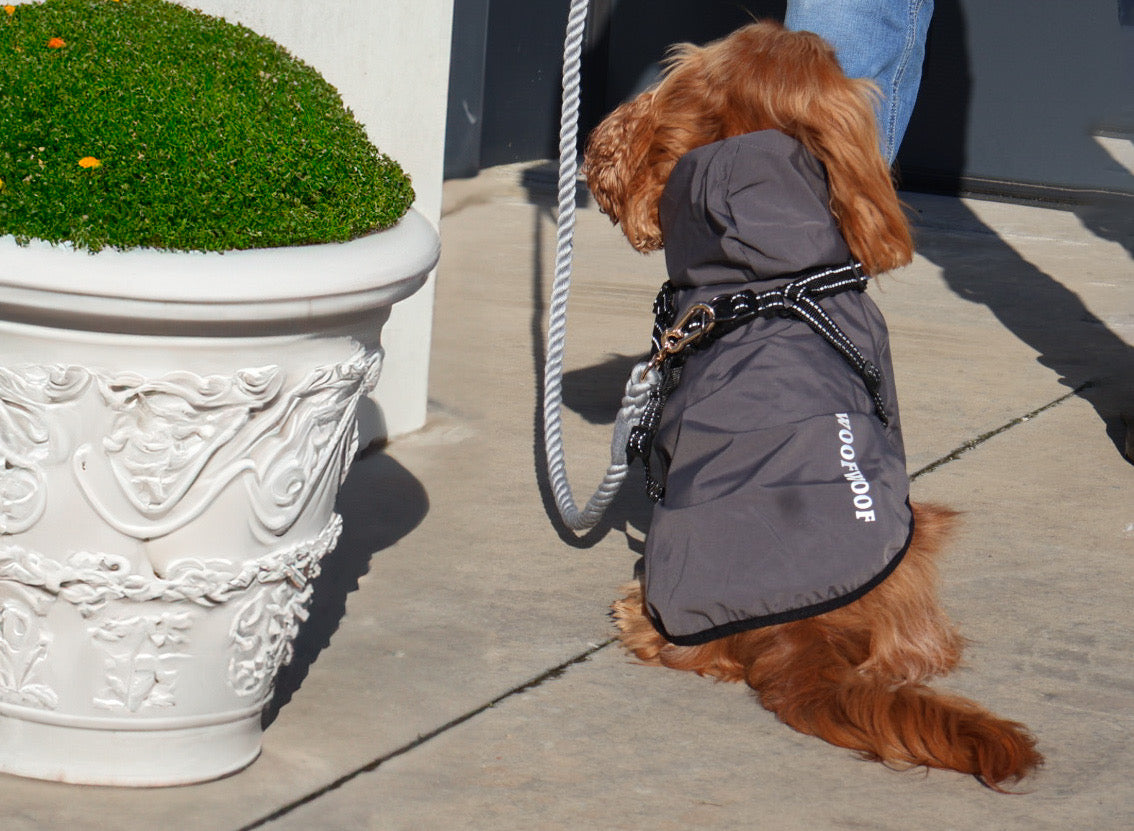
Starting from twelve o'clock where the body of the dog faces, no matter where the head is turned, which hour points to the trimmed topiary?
The trimmed topiary is roughly at 8 o'clock from the dog.

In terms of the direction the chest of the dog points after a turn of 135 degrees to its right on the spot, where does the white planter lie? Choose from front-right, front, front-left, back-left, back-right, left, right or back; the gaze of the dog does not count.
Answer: right

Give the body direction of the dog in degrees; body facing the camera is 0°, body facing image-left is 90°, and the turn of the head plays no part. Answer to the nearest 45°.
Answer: approximately 180°
